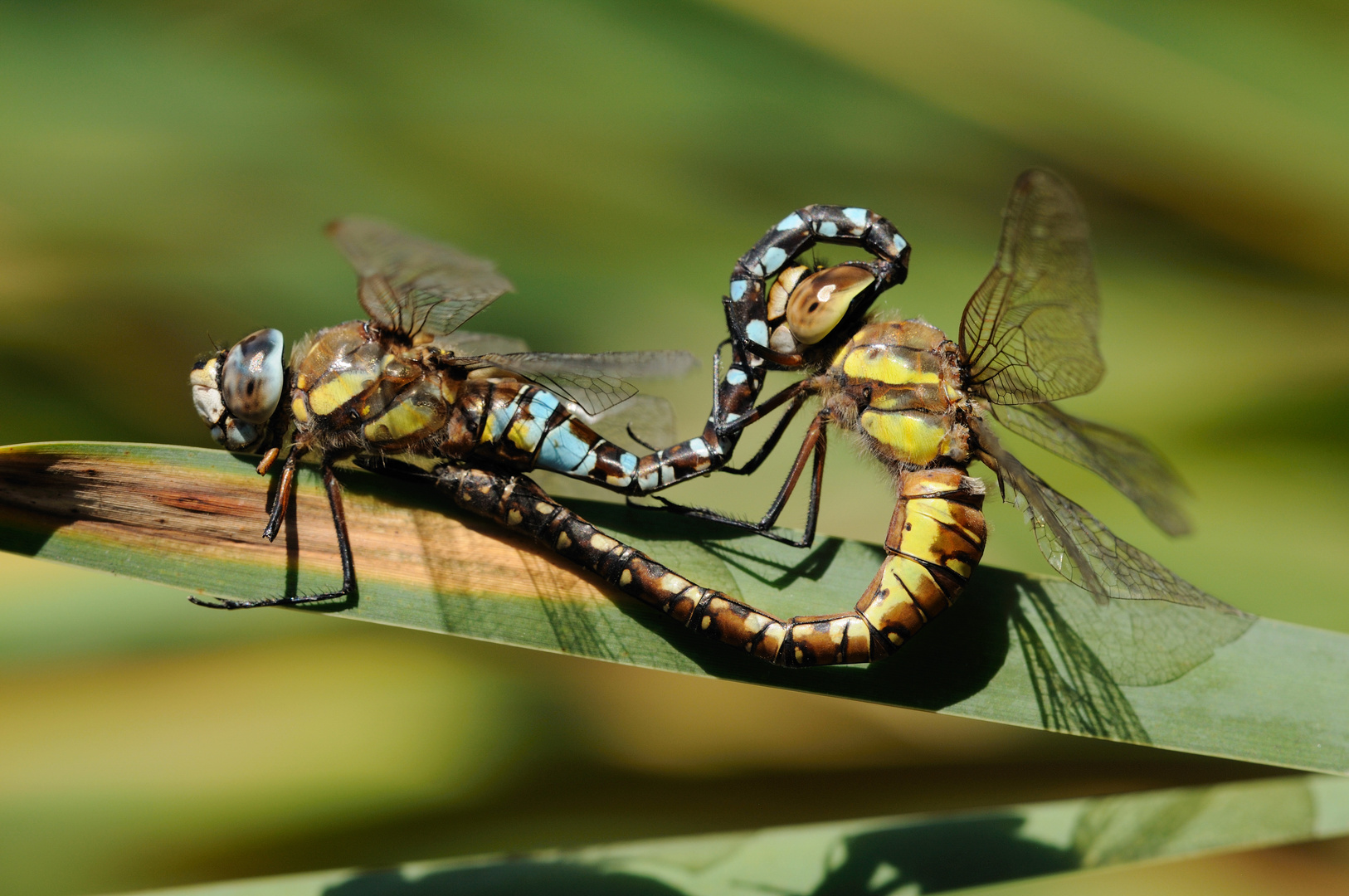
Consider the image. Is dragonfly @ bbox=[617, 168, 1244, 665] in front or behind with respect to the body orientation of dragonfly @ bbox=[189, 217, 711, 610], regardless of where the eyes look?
behind

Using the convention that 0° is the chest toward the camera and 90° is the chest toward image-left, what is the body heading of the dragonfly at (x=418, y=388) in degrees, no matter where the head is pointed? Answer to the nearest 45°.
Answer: approximately 90°

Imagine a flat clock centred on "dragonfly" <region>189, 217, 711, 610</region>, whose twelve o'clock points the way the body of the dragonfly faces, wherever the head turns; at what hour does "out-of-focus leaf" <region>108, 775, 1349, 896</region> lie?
The out-of-focus leaf is roughly at 7 o'clock from the dragonfly.
